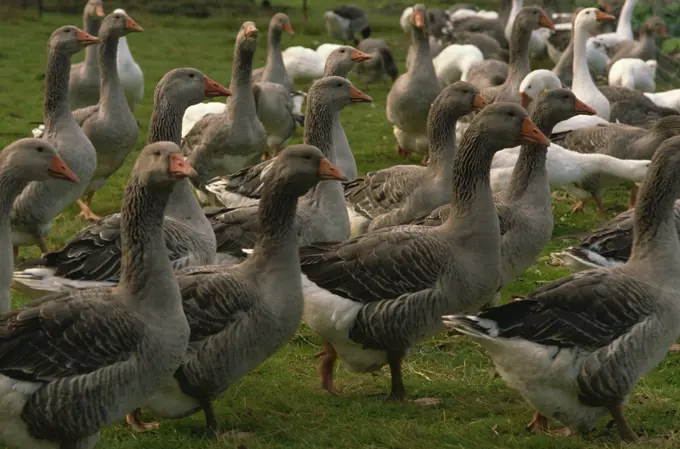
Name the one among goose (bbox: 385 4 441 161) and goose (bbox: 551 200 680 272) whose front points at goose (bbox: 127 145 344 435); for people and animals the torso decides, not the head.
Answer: goose (bbox: 385 4 441 161)

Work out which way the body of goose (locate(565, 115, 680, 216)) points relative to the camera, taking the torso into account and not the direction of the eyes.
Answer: to the viewer's right

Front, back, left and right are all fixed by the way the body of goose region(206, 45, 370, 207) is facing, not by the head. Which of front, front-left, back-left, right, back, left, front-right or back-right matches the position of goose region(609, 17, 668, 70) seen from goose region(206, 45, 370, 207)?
front-left

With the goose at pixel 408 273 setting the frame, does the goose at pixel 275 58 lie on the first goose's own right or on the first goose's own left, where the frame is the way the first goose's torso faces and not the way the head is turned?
on the first goose's own left

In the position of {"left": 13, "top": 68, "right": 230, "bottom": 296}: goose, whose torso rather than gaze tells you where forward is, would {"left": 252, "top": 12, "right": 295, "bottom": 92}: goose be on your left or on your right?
on your left

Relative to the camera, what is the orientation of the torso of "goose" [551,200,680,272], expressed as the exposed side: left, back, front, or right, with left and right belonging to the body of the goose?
right

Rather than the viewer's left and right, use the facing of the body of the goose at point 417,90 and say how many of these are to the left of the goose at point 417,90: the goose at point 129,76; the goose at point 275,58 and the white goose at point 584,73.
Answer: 1

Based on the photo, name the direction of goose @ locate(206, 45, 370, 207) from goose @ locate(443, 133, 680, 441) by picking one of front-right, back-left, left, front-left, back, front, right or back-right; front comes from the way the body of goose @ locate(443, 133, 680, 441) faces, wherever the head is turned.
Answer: back-left

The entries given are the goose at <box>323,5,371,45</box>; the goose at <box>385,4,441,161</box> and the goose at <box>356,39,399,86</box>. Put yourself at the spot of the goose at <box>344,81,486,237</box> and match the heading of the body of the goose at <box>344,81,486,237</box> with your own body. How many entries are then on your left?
3

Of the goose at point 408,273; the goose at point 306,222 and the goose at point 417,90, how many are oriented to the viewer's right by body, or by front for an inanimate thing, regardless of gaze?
2

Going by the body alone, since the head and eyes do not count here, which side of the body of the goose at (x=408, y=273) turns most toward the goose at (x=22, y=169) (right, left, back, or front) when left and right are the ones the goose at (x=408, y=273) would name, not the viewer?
back
